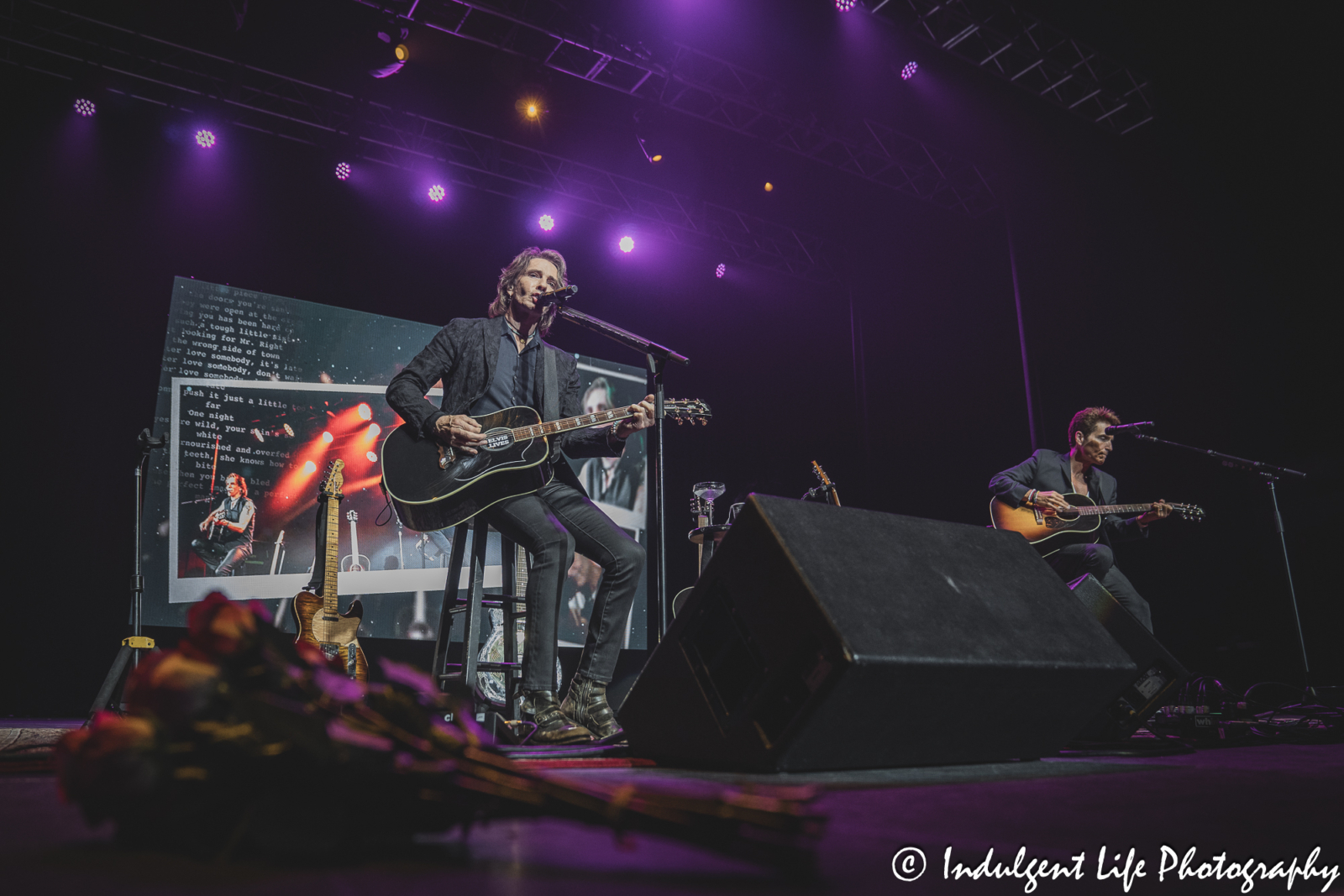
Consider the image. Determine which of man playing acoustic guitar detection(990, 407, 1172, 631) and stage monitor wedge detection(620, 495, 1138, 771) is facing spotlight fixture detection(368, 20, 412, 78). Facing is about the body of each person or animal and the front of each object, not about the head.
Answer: the stage monitor wedge

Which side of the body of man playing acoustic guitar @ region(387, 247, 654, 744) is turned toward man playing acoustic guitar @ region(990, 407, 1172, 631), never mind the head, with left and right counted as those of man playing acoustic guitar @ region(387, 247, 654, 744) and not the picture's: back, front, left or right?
left

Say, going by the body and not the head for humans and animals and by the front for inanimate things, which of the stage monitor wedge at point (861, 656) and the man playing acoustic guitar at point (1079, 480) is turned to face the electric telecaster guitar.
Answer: the stage monitor wedge

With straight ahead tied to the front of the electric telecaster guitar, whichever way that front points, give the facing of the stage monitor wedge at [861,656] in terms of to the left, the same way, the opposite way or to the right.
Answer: the opposite way

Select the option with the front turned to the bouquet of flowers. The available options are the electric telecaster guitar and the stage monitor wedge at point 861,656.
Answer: the electric telecaster guitar

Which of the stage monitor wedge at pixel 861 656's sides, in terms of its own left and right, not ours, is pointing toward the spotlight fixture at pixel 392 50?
front

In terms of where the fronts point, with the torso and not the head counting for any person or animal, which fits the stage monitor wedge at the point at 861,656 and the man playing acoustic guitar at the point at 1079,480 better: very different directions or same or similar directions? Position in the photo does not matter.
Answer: very different directions

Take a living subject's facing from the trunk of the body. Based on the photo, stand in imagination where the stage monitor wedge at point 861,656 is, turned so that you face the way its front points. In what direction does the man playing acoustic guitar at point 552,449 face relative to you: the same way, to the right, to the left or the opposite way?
the opposite way

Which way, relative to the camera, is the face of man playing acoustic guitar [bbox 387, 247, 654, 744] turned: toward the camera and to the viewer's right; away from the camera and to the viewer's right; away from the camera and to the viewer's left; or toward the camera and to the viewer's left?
toward the camera and to the viewer's right

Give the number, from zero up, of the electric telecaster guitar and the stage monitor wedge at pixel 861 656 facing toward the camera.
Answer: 1

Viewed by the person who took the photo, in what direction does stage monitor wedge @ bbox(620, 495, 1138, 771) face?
facing away from the viewer and to the left of the viewer

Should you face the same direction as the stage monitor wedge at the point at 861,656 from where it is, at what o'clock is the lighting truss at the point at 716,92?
The lighting truss is roughly at 1 o'clock from the stage monitor wedge.
